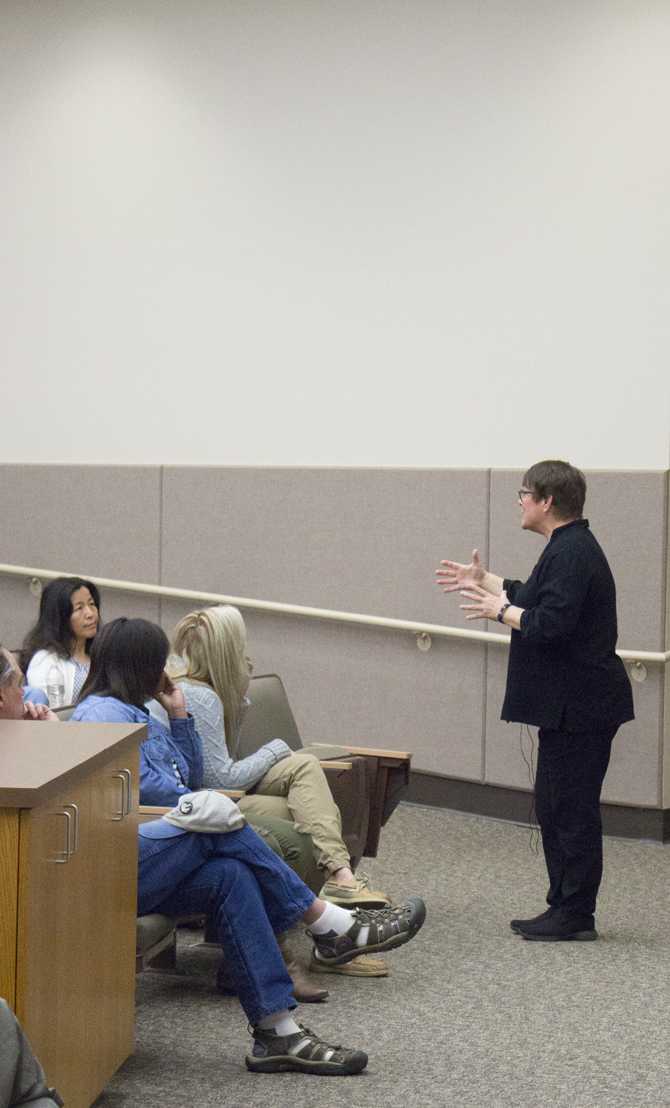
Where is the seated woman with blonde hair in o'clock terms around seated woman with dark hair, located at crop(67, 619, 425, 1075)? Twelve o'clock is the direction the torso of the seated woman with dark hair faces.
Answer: The seated woman with blonde hair is roughly at 9 o'clock from the seated woman with dark hair.

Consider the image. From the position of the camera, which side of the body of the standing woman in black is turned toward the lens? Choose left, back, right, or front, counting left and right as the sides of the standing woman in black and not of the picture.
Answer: left

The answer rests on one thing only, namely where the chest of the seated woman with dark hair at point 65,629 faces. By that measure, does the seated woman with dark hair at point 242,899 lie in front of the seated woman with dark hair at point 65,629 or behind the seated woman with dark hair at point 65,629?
in front

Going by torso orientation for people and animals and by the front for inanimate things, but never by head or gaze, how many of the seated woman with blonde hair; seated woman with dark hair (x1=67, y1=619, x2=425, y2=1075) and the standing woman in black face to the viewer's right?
2

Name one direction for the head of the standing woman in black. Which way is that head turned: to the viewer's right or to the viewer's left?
to the viewer's left

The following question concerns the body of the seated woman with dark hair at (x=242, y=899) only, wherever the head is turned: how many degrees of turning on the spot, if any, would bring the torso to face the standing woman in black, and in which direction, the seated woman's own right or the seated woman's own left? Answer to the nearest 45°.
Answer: approximately 45° to the seated woman's own left

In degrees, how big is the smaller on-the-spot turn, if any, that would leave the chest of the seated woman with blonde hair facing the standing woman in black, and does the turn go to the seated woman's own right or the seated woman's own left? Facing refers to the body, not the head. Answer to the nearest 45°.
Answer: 0° — they already face them

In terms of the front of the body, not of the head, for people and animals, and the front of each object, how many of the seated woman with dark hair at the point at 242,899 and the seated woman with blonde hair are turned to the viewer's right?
2

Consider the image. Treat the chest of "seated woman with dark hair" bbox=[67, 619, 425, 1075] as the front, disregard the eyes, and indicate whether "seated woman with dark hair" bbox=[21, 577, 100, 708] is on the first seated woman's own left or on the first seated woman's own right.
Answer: on the first seated woman's own left

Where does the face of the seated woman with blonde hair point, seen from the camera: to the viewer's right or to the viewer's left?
to the viewer's right

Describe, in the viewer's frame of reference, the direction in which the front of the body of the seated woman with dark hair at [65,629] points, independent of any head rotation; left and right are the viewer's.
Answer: facing the viewer and to the right of the viewer

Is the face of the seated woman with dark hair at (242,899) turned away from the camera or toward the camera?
away from the camera

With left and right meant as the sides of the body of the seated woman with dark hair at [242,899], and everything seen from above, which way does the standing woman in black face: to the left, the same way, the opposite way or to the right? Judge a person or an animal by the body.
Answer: the opposite way

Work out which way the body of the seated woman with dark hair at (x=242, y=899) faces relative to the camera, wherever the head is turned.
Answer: to the viewer's right

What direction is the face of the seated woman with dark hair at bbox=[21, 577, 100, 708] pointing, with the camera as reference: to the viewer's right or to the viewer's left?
to the viewer's right

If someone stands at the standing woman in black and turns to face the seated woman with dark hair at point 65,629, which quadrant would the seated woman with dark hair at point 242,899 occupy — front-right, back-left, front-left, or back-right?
front-left

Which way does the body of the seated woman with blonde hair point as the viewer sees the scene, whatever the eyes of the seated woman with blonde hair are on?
to the viewer's right

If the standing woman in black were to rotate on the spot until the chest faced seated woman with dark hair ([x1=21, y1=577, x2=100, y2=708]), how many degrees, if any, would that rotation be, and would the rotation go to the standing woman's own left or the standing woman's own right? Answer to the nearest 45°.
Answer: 0° — they already face them

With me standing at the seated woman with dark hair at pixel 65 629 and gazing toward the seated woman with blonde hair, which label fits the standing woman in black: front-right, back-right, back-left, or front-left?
front-left
